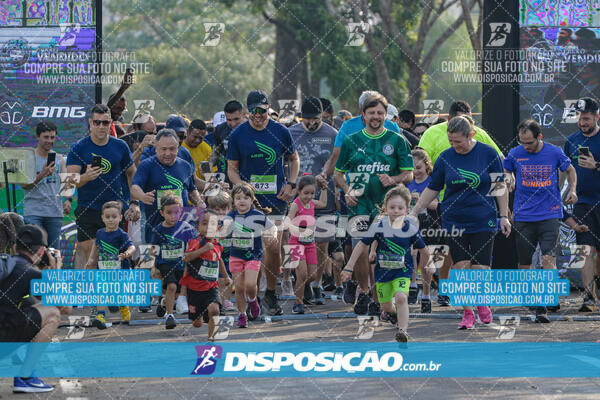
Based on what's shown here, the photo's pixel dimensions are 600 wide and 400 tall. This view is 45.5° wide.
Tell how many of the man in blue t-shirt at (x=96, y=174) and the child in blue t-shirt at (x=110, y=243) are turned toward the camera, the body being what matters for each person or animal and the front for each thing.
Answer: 2

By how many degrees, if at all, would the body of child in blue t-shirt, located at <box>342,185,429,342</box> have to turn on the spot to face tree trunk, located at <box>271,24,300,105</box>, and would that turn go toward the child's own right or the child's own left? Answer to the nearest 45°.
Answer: approximately 180°

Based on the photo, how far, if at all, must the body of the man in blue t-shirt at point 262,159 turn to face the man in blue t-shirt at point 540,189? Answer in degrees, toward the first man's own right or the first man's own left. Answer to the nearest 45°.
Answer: approximately 90° to the first man's own left

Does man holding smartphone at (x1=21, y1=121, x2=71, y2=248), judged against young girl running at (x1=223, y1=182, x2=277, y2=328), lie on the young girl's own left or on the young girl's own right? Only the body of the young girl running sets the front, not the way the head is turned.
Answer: on the young girl's own right

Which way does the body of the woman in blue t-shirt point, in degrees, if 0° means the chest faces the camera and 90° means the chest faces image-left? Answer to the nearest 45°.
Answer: approximately 0°

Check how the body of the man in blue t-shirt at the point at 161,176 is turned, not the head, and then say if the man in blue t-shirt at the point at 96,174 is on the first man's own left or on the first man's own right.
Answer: on the first man's own right

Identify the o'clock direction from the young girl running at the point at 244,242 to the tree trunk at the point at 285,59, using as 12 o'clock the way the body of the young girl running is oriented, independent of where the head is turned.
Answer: The tree trunk is roughly at 6 o'clock from the young girl running.

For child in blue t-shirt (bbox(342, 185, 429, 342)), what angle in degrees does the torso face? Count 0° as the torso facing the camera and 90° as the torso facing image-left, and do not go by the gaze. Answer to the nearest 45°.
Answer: approximately 0°

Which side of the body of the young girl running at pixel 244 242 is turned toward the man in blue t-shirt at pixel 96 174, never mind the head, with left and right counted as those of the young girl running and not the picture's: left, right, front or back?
right
